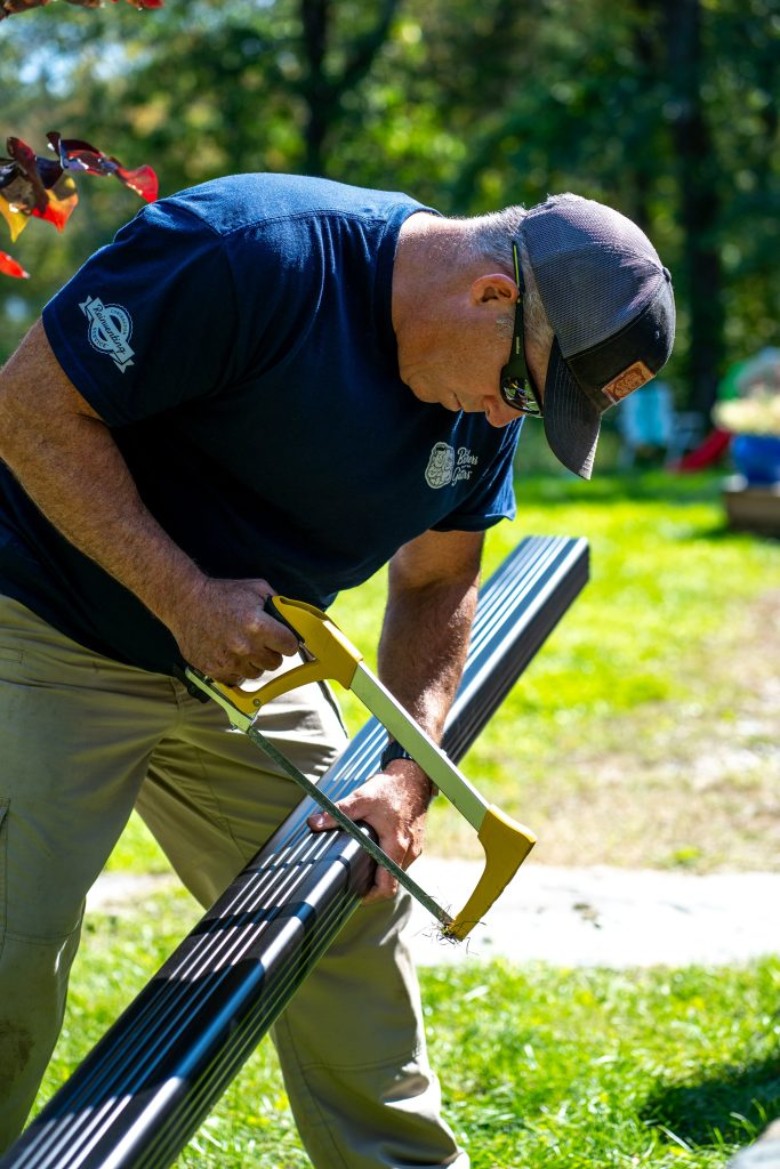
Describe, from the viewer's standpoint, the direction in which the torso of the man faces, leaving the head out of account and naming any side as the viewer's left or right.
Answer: facing the viewer and to the right of the viewer

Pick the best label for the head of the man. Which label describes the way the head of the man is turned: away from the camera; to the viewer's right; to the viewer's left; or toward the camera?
to the viewer's right
